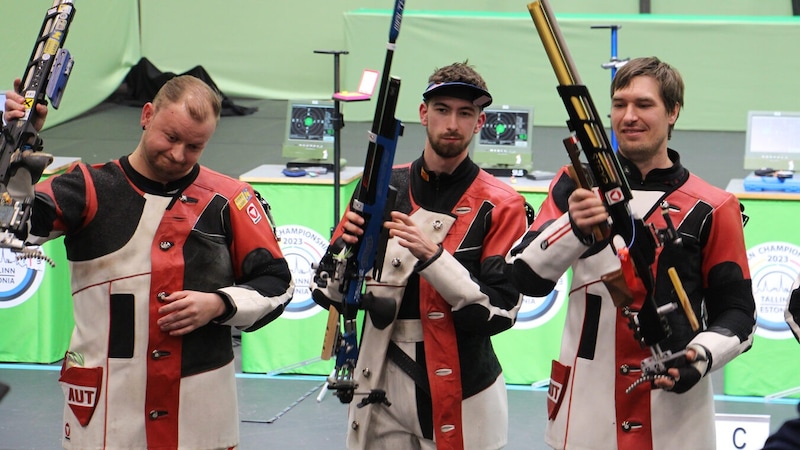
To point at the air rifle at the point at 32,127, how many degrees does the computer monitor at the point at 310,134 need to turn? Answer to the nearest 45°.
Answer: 0° — it already faces it

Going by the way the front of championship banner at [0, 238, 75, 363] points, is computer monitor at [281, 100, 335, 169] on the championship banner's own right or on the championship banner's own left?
on the championship banner's own left

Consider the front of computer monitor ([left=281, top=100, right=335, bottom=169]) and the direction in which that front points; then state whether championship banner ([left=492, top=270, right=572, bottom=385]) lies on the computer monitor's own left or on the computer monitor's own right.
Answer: on the computer monitor's own left

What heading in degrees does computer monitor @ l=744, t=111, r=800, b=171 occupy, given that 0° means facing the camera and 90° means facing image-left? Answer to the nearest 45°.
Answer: approximately 0°

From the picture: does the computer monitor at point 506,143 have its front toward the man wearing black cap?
yes

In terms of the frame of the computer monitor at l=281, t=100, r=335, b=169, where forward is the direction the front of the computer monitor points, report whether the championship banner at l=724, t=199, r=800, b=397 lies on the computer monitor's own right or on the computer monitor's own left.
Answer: on the computer monitor's own left

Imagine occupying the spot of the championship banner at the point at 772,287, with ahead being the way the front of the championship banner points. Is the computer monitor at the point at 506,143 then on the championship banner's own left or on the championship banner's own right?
on the championship banner's own right

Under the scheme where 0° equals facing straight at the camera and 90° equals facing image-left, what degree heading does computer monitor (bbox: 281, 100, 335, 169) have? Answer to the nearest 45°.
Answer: approximately 0°
